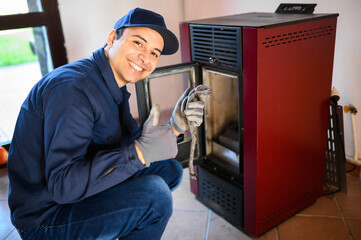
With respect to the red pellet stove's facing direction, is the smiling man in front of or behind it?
in front

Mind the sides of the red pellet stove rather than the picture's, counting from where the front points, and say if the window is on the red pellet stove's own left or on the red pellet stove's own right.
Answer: on the red pellet stove's own right

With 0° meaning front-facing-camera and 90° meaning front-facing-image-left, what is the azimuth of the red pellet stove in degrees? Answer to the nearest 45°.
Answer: approximately 45°

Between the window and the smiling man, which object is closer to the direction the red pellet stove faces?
the smiling man
